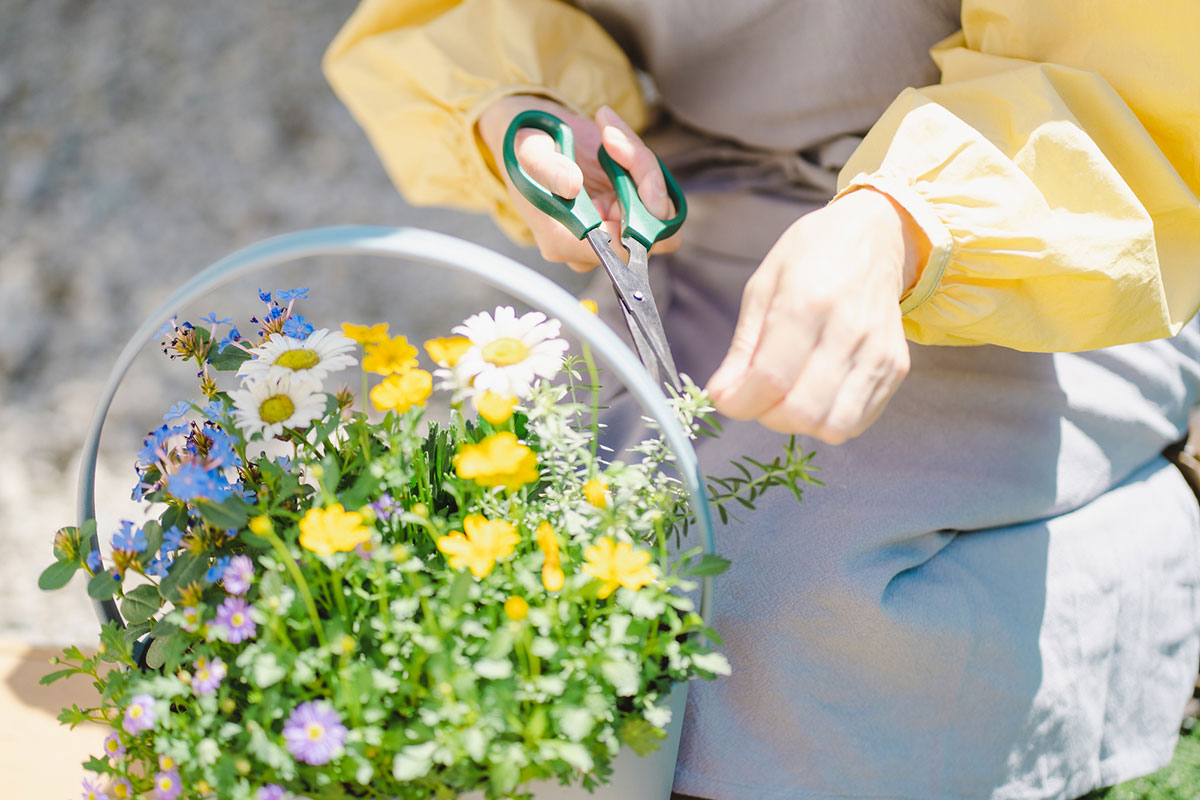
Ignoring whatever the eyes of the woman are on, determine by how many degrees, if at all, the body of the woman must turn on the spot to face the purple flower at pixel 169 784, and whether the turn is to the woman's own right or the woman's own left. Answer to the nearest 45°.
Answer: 0° — they already face it

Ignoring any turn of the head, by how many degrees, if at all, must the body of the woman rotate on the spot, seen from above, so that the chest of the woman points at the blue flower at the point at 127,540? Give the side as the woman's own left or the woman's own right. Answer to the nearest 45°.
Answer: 0° — they already face it

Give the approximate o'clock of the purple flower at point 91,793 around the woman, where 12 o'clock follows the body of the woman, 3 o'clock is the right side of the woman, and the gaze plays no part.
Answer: The purple flower is roughly at 1 o'clock from the woman.

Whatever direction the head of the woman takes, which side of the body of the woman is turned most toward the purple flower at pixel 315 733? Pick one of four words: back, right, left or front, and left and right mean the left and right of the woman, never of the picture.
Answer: front

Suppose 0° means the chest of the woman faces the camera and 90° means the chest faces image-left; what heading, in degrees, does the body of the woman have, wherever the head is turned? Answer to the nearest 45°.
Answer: approximately 45°
